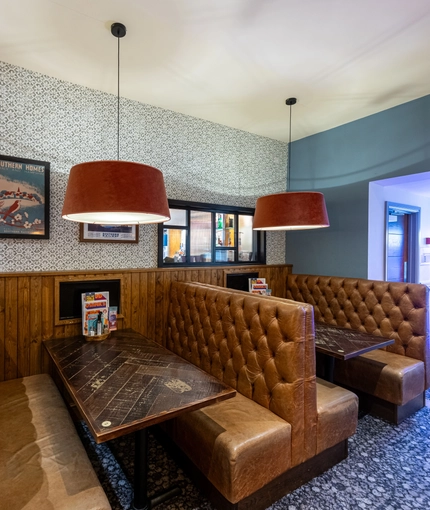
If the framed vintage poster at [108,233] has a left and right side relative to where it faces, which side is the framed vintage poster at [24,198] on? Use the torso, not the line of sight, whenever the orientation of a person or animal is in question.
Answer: on its right

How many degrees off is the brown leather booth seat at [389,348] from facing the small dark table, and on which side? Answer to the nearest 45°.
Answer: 0° — it already faces it

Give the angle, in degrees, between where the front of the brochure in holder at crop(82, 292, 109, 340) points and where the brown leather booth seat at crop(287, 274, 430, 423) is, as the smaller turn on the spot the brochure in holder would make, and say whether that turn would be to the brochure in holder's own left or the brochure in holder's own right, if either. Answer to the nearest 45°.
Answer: approximately 90° to the brochure in holder's own left

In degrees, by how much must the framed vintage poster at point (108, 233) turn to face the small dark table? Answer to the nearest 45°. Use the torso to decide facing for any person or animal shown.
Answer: approximately 45° to its left

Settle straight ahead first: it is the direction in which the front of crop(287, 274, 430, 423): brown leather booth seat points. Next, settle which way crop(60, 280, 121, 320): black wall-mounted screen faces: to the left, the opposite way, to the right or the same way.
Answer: to the left

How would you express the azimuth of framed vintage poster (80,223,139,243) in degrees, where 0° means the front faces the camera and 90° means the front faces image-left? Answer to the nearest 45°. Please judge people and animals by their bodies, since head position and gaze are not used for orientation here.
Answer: approximately 0°

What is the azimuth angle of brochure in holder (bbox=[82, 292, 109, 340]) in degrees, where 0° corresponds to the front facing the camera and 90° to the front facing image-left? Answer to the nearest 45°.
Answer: approximately 0°

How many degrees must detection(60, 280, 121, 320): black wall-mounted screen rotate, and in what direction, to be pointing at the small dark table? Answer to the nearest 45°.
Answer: approximately 45° to its left

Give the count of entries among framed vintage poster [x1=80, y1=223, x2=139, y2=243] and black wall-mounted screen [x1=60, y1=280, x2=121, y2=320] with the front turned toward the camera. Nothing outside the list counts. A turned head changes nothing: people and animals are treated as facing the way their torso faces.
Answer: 2
